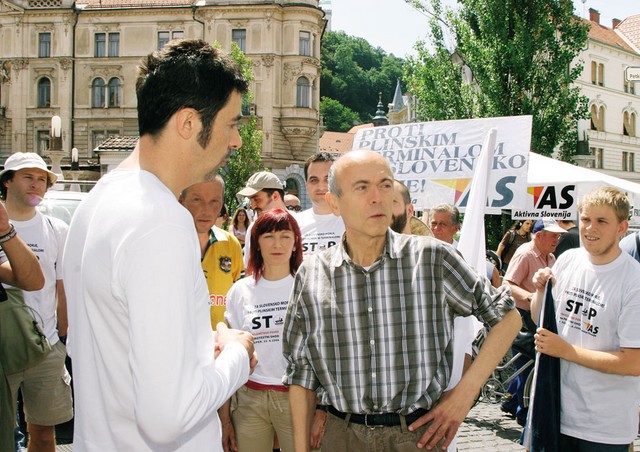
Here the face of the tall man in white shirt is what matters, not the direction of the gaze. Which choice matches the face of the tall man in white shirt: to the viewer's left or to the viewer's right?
to the viewer's right

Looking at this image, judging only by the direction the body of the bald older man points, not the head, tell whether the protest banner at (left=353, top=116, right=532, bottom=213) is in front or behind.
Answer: behind

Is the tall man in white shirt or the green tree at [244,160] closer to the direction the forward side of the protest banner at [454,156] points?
the tall man in white shirt

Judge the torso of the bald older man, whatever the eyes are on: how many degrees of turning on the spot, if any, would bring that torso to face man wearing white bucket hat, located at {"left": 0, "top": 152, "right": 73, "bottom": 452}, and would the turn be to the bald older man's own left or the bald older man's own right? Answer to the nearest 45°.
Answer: approximately 135° to the bald older man's own right

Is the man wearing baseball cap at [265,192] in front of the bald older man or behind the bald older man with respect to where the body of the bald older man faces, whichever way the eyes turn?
behind

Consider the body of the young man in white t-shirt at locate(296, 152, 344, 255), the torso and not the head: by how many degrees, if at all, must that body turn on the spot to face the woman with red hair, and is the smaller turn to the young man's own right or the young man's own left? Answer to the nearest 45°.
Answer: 0° — they already face them

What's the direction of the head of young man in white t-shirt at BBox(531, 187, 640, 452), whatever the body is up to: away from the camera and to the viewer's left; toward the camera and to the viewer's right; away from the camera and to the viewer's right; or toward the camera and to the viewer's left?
toward the camera and to the viewer's left

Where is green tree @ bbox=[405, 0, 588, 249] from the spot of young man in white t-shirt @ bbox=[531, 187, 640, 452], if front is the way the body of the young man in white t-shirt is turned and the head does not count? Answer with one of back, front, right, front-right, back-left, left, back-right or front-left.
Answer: back-right

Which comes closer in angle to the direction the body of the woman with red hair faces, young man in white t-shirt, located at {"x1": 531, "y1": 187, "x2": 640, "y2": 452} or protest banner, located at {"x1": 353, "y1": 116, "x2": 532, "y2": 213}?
the young man in white t-shirt

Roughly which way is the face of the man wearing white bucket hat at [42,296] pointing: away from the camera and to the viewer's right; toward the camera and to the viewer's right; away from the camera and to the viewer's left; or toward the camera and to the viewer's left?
toward the camera and to the viewer's right

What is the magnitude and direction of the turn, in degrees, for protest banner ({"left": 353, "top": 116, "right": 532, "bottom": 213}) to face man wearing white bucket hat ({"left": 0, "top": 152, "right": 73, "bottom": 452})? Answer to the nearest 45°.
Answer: approximately 45° to its right

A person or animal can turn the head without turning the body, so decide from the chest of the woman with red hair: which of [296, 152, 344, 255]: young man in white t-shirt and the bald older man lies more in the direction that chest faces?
the bald older man
